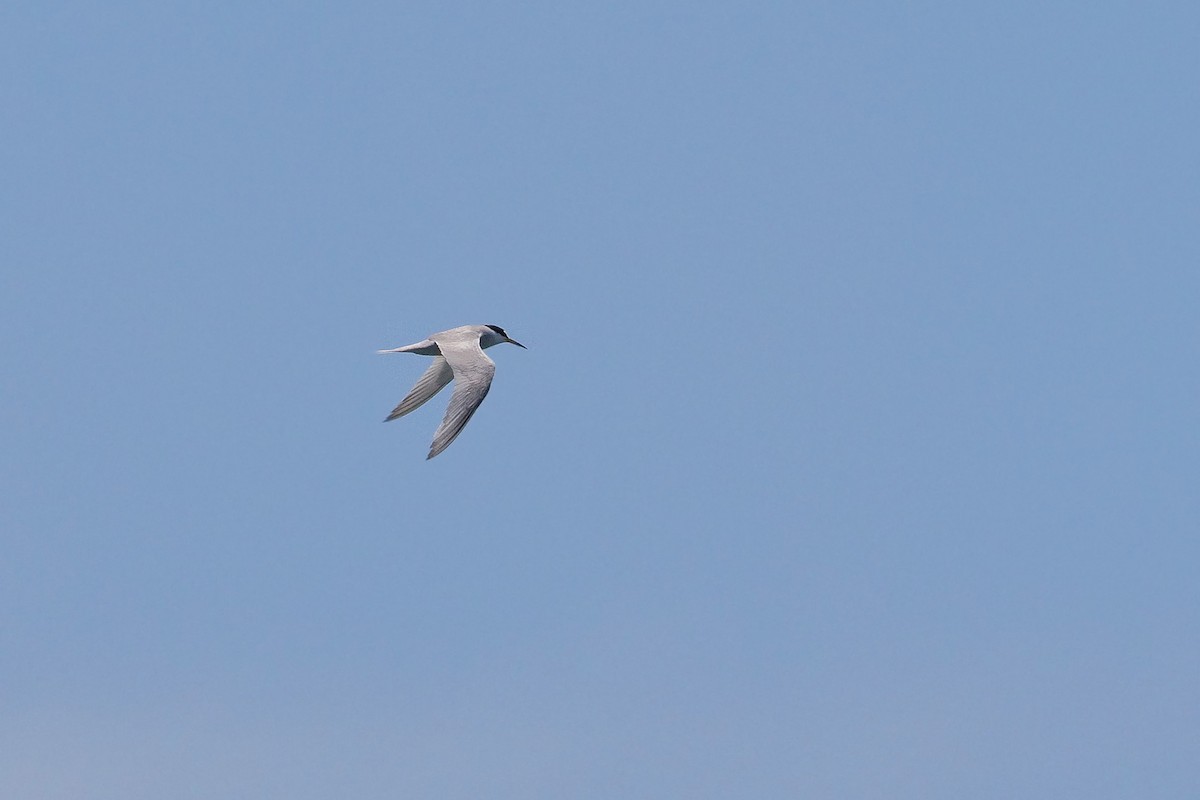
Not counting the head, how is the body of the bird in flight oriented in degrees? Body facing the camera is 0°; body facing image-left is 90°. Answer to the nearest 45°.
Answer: approximately 270°
